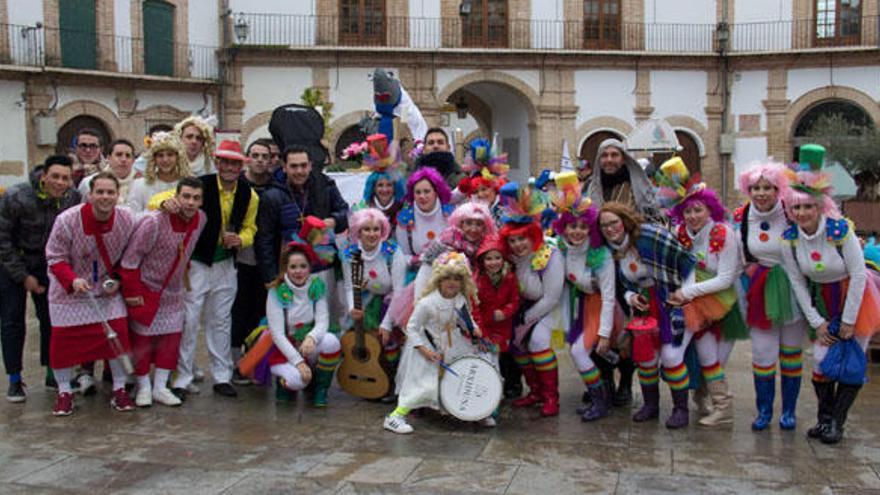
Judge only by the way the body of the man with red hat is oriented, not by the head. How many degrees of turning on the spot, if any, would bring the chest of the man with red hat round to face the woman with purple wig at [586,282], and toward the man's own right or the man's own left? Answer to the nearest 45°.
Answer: approximately 45° to the man's own left

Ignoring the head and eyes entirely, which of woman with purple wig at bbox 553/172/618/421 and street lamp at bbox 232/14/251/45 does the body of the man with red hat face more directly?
the woman with purple wig

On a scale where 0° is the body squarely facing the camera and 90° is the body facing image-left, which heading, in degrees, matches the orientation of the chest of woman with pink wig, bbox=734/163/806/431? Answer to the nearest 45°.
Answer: approximately 0°

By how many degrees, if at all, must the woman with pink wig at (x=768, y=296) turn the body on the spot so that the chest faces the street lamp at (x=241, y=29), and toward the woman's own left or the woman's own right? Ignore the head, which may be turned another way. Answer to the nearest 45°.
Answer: approximately 135° to the woman's own right

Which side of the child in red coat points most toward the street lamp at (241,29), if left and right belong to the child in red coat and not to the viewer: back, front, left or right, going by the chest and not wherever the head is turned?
back

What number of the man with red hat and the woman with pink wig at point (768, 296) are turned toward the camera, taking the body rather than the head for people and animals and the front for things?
2

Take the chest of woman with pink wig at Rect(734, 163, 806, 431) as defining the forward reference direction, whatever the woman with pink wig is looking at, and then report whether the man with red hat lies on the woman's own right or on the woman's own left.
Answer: on the woman's own right

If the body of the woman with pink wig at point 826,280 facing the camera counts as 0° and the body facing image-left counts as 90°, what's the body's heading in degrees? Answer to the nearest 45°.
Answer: approximately 45°
